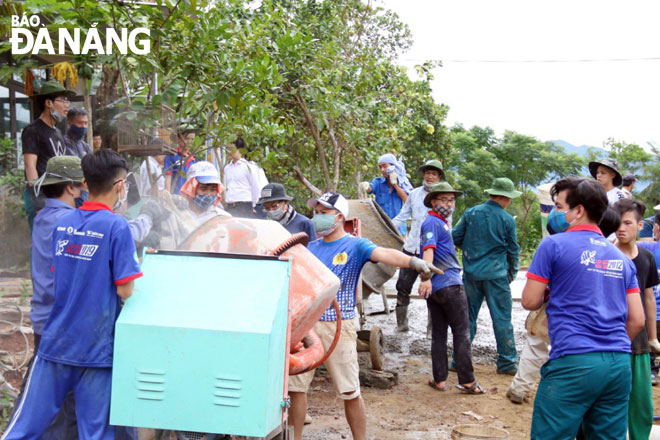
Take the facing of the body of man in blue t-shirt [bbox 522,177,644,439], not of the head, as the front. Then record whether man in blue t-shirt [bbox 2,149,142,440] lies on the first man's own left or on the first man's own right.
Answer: on the first man's own left

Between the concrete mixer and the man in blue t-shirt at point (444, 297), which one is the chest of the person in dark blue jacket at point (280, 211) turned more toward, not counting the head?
the concrete mixer

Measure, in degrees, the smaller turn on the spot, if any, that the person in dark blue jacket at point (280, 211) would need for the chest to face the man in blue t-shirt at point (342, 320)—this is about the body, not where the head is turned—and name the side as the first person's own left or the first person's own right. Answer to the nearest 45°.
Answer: approximately 45° to the first person's own left

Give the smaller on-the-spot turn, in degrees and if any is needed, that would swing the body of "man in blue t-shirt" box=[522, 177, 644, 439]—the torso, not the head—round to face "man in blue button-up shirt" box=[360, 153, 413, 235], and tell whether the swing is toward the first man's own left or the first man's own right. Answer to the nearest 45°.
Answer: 0° — they already face them

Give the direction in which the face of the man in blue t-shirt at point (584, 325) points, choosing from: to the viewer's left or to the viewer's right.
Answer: to the viewer's left

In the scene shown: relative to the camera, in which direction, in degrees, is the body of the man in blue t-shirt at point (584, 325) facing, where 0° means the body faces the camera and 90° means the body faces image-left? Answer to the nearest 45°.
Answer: approximately 135°

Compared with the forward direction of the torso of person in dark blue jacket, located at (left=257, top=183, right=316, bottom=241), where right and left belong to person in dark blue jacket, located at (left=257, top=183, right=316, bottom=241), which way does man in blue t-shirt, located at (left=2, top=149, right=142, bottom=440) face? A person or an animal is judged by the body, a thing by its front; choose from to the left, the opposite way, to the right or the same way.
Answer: the opposite way

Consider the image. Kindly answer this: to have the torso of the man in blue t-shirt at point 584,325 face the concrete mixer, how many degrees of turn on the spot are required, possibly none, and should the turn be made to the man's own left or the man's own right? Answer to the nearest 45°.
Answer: approximately 90° to the man's own left
